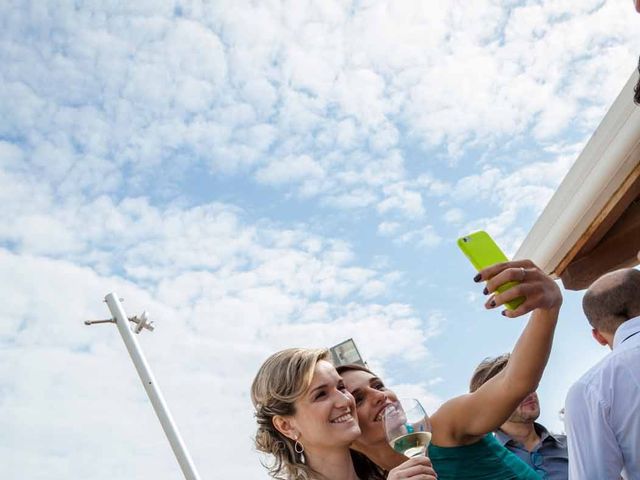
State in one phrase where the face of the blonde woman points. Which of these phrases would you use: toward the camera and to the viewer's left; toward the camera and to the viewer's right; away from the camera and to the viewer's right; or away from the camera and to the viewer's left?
toward the camera and to the viewer's right

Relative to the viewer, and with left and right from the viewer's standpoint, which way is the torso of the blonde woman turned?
facing the viewer and to the right of the viewer

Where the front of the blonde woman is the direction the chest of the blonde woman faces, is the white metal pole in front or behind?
behind
